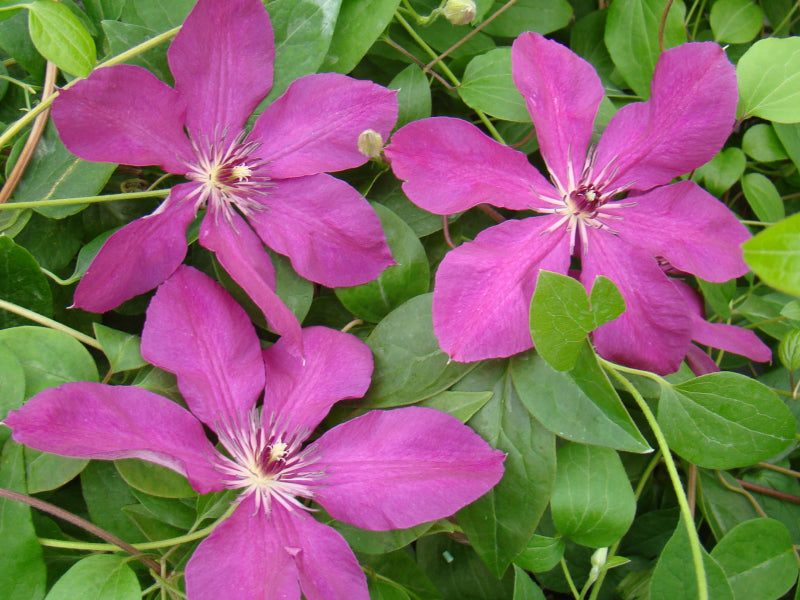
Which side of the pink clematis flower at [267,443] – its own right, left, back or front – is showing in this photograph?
front

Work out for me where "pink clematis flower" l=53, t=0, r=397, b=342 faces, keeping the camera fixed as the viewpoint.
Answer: facing the viewer

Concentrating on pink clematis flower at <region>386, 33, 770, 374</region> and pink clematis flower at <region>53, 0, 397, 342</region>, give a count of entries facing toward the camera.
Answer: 2

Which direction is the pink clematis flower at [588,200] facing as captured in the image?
toward the camera

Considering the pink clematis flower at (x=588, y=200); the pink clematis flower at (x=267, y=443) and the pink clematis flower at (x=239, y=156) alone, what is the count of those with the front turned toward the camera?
3
